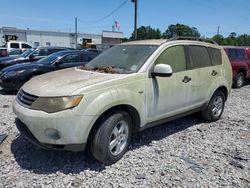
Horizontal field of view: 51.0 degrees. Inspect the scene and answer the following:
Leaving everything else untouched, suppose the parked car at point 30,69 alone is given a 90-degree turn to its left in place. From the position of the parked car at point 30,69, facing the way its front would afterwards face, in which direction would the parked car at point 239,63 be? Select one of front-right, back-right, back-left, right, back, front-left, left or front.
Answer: front-left

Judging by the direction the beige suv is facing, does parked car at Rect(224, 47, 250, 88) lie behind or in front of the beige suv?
behind

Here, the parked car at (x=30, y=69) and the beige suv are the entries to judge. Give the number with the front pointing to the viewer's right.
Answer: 0

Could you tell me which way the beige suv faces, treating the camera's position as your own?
facing the viewer and to the left of the viewer

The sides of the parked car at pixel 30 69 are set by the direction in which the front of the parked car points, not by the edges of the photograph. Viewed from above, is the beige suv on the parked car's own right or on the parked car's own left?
on the parked car's own left

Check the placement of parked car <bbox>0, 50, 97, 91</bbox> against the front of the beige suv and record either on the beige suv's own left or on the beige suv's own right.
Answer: on the beige suv's own right
